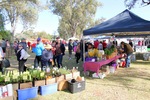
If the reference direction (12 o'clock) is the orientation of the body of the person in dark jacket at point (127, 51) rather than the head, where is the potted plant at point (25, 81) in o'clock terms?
The potted plant is roughly at 10 o'clock from the person in dark jacket.

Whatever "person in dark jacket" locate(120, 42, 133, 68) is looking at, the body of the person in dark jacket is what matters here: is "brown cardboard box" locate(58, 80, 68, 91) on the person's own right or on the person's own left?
on the person's own left

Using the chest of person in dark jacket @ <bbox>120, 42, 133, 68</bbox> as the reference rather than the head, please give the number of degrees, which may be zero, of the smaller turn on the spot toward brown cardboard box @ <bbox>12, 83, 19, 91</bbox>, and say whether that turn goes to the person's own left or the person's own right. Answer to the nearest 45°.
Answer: approximately 45° to the person's own left

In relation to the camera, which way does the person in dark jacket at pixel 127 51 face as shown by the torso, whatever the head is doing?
to the viewer's left

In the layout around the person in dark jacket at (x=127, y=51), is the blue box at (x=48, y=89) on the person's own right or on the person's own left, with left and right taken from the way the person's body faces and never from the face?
on the person's own left

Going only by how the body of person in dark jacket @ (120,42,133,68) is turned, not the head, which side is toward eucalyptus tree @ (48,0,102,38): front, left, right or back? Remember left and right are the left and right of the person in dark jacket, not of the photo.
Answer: right

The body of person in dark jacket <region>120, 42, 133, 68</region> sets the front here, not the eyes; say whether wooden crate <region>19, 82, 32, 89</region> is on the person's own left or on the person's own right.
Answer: on the person's own left
